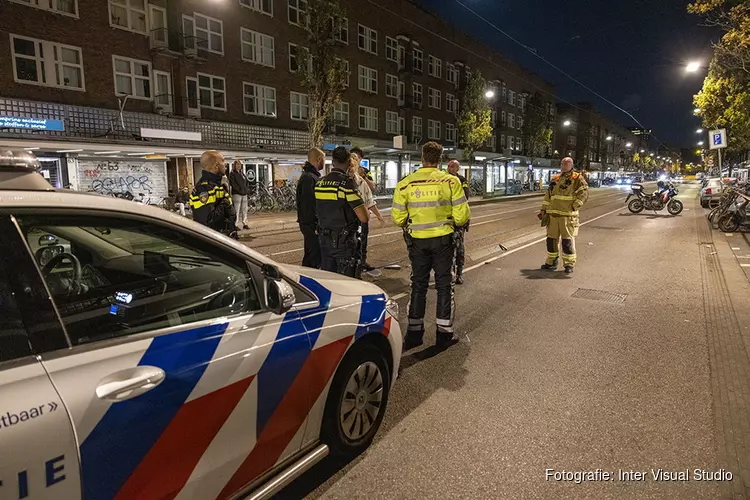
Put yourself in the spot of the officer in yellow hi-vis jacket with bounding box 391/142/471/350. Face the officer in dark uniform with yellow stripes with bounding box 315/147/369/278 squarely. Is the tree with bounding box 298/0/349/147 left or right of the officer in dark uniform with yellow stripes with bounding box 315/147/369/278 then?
right

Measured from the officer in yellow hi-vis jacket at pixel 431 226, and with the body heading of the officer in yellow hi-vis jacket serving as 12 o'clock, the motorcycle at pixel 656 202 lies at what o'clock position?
The motorcycle is roughly at 1 o'clock from the officer in yellow hi-vis jacket.

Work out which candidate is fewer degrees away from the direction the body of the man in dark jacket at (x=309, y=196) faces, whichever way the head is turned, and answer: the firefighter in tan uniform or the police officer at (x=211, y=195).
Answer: the firefighter in tan uniform

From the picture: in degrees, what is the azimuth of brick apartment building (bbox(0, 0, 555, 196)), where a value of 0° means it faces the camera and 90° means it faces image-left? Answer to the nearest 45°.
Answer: approximately 315°

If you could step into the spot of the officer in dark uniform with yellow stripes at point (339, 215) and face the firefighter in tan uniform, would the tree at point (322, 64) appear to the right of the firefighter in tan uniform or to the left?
left

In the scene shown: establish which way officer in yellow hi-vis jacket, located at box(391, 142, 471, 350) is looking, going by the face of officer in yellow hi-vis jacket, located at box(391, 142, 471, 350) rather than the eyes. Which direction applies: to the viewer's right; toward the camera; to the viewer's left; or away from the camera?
away from the camera

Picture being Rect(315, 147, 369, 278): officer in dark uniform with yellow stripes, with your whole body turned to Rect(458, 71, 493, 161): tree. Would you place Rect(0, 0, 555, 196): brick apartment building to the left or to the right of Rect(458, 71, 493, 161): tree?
left

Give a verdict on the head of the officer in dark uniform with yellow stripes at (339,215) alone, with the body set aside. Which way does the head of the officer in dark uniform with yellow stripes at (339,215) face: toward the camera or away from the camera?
away from the camera

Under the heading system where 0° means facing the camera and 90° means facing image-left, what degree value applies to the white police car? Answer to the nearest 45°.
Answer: approximately 225°

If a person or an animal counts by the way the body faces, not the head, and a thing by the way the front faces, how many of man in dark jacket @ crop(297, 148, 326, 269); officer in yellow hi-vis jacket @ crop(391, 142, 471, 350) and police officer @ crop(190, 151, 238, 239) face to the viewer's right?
2

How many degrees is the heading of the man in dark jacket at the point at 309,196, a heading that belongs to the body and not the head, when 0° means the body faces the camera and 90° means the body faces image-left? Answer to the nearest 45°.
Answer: approximately 270°
